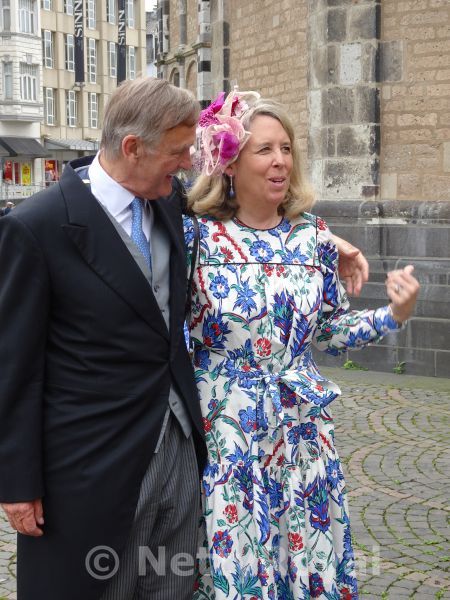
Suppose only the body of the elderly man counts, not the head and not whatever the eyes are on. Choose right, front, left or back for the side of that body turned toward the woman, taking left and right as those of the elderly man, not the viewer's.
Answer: left

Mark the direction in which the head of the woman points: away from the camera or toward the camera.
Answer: toward the camera

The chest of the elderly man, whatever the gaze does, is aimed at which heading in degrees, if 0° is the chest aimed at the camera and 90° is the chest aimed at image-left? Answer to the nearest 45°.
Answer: approximately 315°
